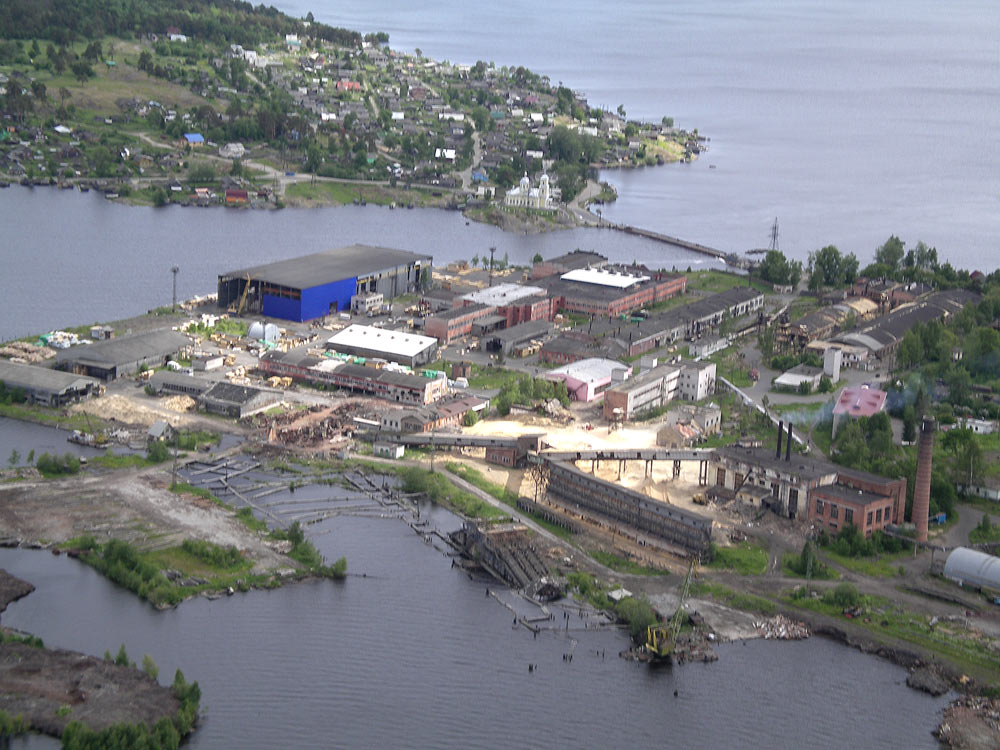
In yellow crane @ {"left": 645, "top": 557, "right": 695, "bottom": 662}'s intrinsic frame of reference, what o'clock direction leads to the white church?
The white church is roughly at 10 o'clock from the yellow crane.

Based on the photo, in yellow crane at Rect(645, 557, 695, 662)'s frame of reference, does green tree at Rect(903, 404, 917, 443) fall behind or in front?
in front

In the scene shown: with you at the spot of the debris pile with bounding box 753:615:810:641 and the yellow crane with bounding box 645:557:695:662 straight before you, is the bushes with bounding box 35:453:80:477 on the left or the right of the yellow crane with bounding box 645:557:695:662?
right

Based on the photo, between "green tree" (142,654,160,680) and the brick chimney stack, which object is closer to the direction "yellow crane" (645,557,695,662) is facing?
the brick chimney stack

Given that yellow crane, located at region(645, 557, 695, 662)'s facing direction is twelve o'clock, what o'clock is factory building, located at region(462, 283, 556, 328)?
The factory building is roughly at 10 o'clock from the yellow crane.

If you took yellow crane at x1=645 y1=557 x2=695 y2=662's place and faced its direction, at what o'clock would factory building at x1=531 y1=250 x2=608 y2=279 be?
The factory building is roughly at 10 o'clock from the yellow crane.

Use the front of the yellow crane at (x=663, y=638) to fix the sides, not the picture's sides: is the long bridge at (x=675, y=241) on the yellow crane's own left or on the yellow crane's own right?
on the yellow crane's own left

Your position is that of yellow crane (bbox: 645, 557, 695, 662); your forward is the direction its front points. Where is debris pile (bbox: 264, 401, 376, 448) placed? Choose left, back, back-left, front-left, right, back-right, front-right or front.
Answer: left

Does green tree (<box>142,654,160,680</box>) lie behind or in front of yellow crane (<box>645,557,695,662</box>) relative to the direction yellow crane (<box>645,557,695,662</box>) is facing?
behind

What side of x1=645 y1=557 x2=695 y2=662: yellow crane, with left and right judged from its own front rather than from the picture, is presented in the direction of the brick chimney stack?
front

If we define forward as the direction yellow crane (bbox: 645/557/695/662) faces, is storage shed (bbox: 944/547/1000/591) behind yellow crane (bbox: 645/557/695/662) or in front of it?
in front

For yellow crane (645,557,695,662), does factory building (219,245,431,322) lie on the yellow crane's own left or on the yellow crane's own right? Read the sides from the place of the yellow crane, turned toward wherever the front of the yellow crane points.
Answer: on the yellow crane's own left

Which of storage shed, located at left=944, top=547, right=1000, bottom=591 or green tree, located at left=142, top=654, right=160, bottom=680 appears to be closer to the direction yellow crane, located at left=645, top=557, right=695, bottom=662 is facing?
the storage shed

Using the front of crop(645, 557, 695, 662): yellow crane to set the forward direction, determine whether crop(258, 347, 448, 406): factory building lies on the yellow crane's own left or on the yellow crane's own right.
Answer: on the yellow crane's own left

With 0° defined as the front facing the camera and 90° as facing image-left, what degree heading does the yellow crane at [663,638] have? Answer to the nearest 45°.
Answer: approximately 225°
